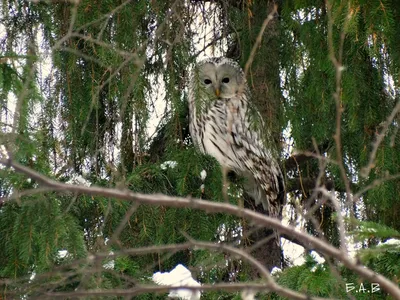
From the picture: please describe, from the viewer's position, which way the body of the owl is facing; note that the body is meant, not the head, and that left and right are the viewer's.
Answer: facing the viewer and to the left of the viewer
